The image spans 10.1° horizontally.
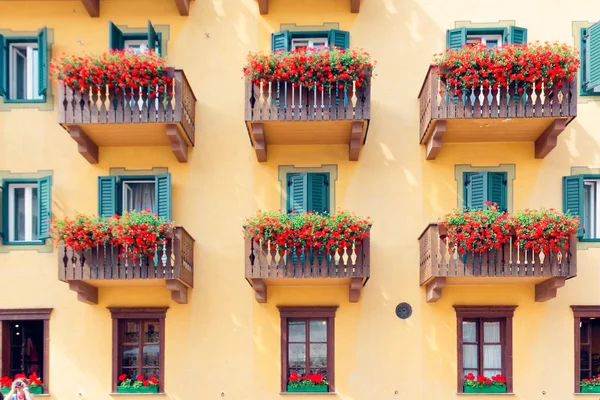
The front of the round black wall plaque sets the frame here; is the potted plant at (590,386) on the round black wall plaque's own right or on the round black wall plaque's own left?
on the round black wall plaque's own left

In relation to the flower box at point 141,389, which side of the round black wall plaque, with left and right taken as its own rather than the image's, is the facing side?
right

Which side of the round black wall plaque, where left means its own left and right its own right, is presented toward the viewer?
front
